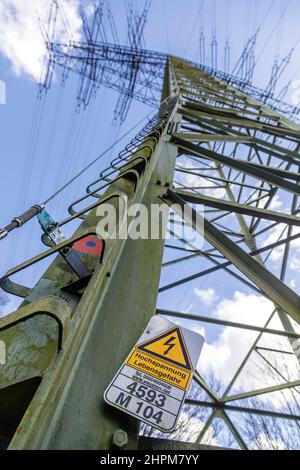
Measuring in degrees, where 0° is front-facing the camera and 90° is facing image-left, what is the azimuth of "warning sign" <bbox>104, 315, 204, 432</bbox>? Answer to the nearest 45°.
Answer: approximately 0°
